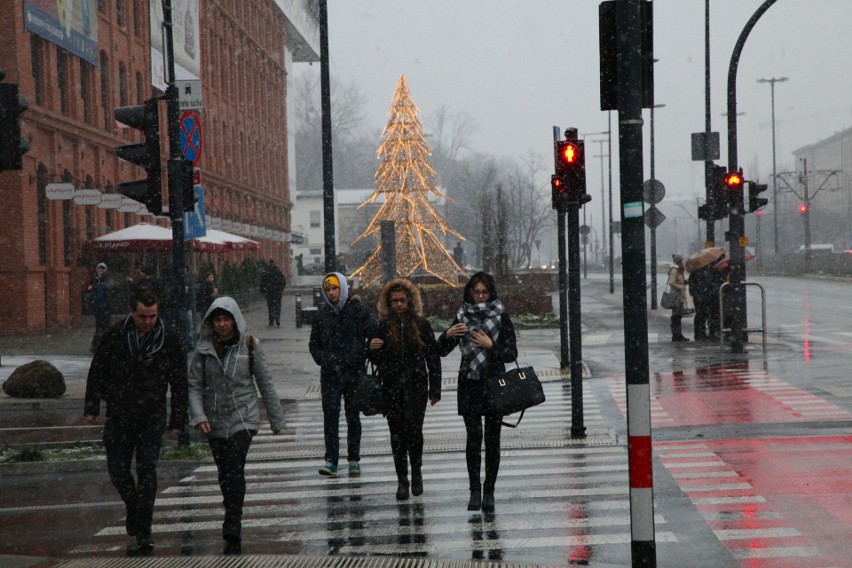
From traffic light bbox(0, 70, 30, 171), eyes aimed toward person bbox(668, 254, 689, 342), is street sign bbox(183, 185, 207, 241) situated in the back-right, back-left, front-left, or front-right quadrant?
front-left

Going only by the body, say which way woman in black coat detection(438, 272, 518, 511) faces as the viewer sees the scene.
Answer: toward the camera

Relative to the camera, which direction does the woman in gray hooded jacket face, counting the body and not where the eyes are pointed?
toward the camera

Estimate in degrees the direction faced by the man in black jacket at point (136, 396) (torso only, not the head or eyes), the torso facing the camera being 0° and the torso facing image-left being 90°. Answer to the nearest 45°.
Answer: approximately 0°

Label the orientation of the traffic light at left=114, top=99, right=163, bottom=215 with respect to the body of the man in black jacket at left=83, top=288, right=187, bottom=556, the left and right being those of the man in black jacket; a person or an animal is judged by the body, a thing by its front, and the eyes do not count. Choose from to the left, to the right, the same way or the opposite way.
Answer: to the right

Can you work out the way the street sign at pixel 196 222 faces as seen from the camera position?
facing the viewer

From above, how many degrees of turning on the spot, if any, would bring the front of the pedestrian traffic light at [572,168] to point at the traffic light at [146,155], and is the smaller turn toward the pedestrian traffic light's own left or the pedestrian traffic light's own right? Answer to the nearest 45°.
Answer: approximately 90° to the pedestrian traffic light's own right

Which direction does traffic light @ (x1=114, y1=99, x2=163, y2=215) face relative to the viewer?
to the viewer's left

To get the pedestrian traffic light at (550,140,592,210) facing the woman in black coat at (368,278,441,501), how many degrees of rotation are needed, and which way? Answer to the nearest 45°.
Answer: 0° — it already faces them
